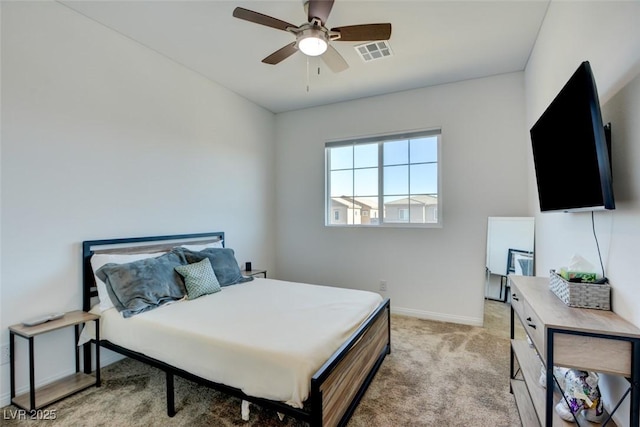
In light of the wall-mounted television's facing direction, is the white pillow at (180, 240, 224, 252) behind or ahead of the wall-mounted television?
ahead

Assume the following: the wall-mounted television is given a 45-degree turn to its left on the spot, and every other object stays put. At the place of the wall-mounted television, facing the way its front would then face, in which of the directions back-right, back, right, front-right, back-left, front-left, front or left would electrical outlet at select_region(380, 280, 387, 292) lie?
back-right

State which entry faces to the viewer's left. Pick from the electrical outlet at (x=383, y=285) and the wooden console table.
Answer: the wooden console table

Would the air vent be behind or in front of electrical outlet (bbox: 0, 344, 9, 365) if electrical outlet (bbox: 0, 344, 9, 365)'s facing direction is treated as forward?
in front

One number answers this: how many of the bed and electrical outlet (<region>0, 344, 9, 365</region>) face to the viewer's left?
0

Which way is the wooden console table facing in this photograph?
to the viewer's left

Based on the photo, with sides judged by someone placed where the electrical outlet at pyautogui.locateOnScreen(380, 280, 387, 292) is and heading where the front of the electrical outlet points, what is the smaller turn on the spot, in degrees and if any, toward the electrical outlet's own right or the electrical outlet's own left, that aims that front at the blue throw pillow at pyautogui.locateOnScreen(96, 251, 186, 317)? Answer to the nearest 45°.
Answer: approximately 45° to the electrical outlet's own right

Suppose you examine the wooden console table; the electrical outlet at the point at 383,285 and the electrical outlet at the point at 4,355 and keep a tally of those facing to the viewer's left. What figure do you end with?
1
